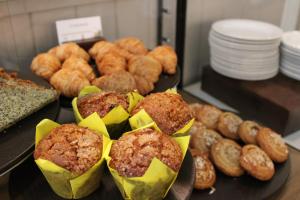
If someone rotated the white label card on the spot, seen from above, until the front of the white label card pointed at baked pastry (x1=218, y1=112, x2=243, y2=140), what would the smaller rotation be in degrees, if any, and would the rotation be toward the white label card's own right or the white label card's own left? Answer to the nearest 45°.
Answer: approximately 45° to the white label card's own left

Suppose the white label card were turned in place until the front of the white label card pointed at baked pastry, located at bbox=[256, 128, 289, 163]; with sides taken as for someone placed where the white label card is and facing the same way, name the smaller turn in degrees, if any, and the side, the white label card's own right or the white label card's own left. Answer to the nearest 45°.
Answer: approximately 45° to the white label card's own left

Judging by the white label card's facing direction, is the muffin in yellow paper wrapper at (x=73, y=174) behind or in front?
in front

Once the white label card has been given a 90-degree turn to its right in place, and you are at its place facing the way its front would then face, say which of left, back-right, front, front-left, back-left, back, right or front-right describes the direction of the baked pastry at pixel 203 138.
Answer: back-left

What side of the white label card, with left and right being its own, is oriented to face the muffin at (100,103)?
front

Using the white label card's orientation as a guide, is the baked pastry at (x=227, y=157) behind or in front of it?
in front

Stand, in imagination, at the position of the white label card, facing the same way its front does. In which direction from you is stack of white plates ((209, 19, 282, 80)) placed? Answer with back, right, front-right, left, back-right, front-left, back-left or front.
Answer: left

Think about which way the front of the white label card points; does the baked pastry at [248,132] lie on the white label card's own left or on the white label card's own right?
on the white label card's own left

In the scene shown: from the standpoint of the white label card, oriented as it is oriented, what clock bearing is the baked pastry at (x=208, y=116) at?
The baked pastry is roughly at 10 o'clock from the white label card.

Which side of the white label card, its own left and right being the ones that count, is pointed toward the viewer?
front

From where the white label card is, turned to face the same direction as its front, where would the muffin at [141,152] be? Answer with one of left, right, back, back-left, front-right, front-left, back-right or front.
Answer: front
